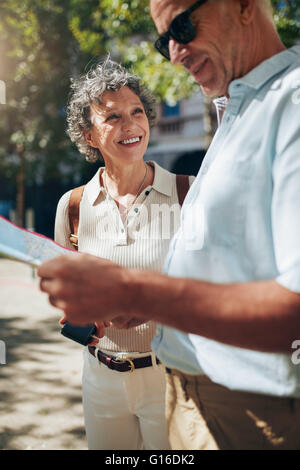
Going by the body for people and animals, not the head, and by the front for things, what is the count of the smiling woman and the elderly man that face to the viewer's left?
1

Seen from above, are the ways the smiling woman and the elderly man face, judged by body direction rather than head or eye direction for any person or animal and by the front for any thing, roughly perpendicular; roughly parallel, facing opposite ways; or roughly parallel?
roughly perpendicular

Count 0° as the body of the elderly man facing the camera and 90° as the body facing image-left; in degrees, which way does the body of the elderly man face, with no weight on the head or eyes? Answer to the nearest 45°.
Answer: approximately 90°

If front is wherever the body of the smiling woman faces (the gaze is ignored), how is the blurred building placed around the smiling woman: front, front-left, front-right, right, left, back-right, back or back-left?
back

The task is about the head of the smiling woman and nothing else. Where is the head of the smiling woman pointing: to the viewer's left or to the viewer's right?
to the viewer's right

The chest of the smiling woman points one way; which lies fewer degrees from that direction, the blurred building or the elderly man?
the elderly man

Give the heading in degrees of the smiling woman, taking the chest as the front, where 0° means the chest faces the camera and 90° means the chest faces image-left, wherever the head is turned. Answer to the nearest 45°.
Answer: approximately 0°
